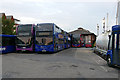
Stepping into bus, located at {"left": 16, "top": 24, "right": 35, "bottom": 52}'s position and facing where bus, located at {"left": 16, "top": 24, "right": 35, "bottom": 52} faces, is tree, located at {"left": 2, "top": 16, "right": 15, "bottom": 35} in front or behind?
behind

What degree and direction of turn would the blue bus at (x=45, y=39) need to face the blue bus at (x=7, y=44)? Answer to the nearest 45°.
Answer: approximately 90° to its right

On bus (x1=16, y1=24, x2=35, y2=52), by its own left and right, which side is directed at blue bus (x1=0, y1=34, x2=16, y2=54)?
right

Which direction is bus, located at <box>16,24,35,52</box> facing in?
toward the camera

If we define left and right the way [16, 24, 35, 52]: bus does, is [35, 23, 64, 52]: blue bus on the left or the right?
on its left

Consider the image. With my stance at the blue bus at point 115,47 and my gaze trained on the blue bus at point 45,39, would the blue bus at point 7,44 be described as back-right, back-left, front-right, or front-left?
front-left

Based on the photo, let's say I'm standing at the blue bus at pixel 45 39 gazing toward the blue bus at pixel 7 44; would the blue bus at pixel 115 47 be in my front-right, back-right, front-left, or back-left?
back-left

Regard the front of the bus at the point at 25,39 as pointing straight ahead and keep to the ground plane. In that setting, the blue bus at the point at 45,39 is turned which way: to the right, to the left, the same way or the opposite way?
the same way

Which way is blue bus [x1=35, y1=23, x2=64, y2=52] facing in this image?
toward the camera

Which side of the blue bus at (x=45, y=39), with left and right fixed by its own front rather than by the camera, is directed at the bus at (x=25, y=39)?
right

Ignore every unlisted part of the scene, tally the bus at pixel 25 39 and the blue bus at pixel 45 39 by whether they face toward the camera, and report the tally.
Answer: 2

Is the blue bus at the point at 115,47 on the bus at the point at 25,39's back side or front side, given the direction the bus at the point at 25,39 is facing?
on the front side

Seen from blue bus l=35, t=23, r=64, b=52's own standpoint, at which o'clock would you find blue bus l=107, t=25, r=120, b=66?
blue bus l=107, t=25, r=120, b=66 is roughly at 11 o'clock from blue bus l=35, t=23, r=64, b=52.
